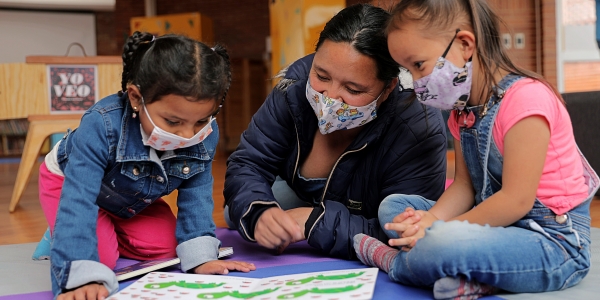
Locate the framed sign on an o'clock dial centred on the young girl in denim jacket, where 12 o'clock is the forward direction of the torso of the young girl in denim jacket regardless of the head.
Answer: The framed sign is roughly at 7 o'clock from the young girl in denim jacket.

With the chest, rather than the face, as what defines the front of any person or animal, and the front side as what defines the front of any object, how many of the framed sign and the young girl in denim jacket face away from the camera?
0

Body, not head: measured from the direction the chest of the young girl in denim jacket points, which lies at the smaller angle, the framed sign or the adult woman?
the adult woman

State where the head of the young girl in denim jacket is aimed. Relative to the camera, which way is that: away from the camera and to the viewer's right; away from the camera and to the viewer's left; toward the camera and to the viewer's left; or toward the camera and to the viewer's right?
toward the camera and to the viewer's right

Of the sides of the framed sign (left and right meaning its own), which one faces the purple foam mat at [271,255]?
front

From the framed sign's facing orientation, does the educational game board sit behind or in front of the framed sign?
in front

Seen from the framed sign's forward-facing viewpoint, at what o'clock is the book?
The book is roughly at 12 o'clock from the framed sign.

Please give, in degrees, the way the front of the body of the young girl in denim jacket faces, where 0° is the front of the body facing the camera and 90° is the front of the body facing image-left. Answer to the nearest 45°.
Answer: approximately 315°

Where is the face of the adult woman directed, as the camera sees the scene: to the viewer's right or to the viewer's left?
to the viewer's left

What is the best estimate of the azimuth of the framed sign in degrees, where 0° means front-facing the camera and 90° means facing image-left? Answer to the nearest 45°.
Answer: approximately 0°
